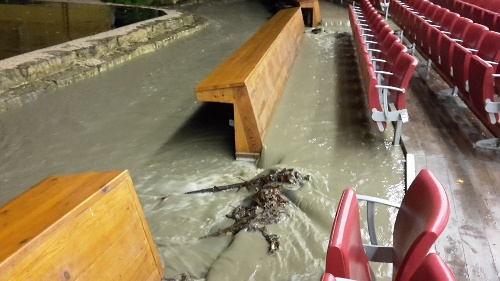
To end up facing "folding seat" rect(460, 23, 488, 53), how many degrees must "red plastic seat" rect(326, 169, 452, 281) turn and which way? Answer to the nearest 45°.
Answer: approximately 90° to its right

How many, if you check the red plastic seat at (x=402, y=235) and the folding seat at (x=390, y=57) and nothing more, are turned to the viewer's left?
2

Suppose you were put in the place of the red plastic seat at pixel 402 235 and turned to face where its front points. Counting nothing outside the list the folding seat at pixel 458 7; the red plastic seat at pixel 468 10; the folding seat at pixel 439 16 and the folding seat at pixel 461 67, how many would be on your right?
4

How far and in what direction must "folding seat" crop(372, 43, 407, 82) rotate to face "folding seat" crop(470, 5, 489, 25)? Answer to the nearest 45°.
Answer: approximately 90° to its right

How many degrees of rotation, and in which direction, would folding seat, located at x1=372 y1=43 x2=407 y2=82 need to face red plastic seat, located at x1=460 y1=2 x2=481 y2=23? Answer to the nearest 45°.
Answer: approximately 90° to its right

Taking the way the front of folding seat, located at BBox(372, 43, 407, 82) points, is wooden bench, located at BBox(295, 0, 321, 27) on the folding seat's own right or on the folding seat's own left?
on the folding seat's own right

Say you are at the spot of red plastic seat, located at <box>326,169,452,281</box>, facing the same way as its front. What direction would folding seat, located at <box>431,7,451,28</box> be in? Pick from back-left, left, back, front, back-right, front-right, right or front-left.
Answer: right

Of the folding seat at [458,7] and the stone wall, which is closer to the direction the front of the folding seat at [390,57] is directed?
the stone wall

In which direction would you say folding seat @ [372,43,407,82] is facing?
to the viewer's left

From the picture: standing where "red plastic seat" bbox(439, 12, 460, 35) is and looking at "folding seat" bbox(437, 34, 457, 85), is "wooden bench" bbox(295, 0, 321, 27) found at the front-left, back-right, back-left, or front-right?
back-right

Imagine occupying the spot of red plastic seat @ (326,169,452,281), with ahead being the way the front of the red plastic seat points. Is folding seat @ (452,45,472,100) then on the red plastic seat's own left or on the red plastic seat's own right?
on the red plastic seat's own right

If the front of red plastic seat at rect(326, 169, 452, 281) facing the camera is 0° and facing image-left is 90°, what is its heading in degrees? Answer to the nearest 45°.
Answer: approximately 90°
